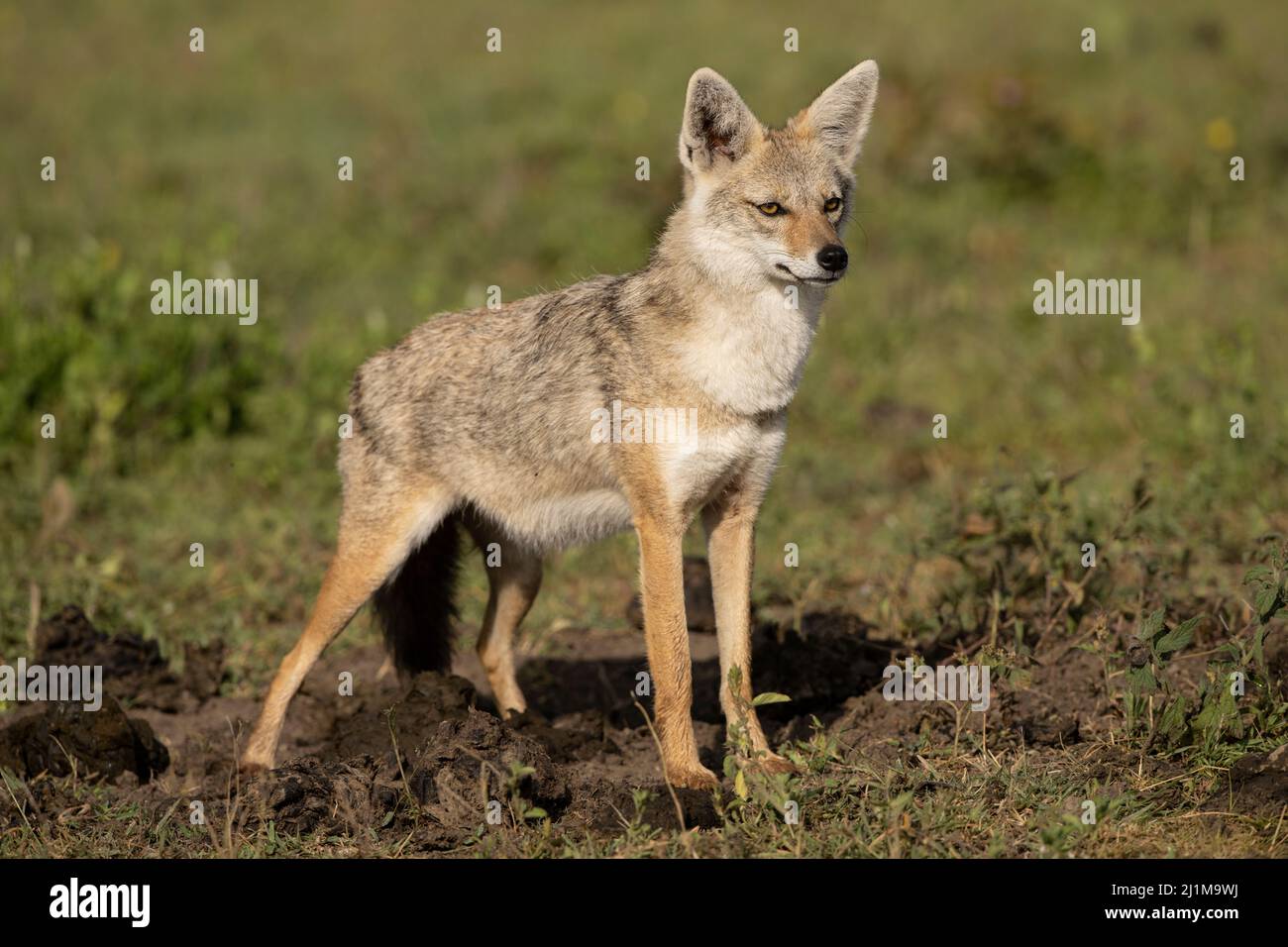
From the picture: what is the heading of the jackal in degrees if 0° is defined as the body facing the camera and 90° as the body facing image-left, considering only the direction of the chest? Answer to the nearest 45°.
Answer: approximately 315°
